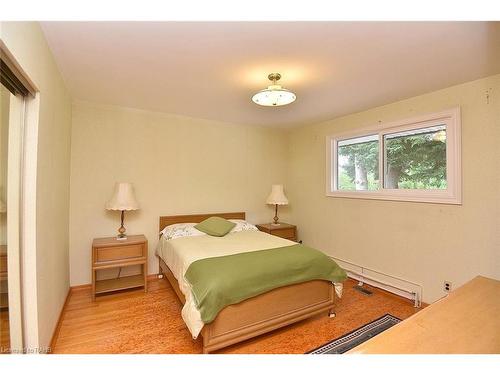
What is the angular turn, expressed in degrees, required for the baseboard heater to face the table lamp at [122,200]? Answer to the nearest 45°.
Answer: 0° — it already faces it

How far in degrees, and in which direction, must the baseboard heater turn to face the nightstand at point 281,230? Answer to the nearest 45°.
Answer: approximately 45° to its right

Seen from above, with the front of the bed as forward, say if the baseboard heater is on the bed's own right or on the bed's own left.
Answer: on the bed's own left

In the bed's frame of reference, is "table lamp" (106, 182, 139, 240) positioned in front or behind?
behind
